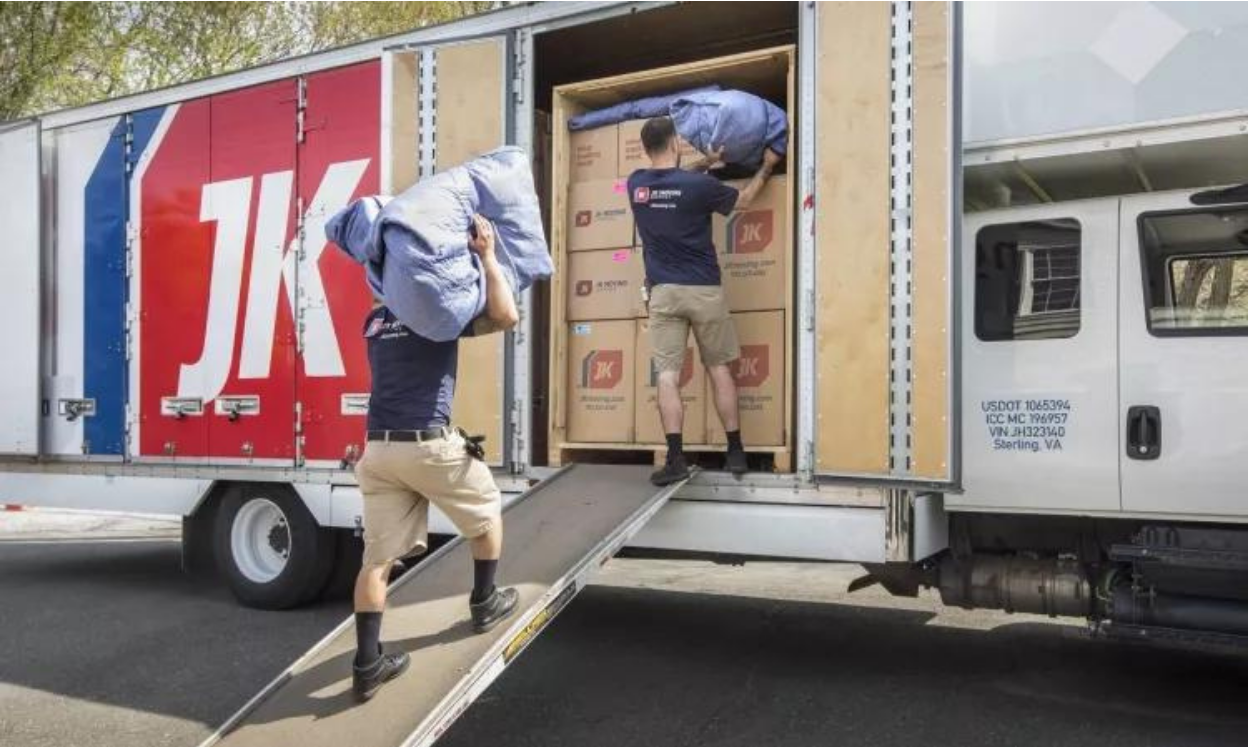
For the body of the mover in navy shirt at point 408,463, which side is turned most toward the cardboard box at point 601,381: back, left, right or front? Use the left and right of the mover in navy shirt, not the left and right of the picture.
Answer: front

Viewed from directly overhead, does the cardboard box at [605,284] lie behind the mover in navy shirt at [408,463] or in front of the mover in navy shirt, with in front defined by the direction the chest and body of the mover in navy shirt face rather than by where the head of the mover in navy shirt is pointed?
in front

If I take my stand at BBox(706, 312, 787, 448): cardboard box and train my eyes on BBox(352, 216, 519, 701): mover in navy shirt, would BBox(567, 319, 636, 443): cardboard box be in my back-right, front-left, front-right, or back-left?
front-right

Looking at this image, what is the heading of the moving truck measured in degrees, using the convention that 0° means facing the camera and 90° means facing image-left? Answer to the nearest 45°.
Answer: approximately 315°

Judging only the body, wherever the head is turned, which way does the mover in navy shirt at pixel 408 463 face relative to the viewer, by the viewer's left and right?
facing away from the viewer and to the right of the viewer

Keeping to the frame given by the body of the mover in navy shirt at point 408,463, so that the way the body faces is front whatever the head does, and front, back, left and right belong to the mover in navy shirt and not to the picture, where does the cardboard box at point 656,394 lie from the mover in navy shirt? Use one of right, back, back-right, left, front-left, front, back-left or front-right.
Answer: front

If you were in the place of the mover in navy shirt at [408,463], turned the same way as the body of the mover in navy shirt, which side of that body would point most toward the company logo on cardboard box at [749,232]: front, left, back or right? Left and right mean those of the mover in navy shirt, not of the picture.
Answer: front

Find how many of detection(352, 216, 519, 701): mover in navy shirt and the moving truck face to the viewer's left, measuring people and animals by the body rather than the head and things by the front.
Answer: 0

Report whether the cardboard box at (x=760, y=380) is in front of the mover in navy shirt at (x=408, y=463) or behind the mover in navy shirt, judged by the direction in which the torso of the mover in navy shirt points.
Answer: in front

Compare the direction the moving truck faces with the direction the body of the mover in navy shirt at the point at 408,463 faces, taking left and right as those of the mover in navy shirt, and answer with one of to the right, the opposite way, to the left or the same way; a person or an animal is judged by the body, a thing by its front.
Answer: to the right
